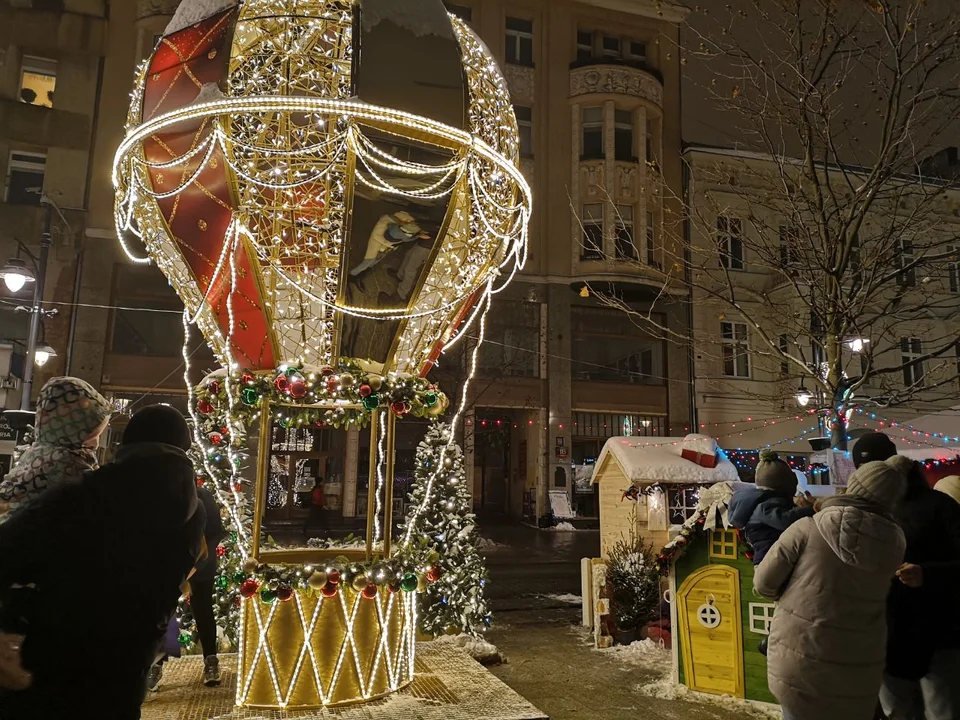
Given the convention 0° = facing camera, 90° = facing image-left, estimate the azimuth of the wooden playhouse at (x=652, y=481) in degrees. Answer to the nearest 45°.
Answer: approximately 315°

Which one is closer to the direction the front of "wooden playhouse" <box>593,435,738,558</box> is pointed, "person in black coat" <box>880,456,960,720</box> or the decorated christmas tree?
the person in black coat

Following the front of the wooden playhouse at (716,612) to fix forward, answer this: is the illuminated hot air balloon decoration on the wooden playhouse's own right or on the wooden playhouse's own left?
on the wooden playhouse's own right

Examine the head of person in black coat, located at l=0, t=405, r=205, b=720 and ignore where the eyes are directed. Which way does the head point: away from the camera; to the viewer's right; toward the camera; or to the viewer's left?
away from the camera

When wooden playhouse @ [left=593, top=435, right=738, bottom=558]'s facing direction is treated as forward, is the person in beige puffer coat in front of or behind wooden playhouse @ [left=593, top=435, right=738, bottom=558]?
in front

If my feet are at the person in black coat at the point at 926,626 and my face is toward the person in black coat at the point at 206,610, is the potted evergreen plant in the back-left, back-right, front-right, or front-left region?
front-right

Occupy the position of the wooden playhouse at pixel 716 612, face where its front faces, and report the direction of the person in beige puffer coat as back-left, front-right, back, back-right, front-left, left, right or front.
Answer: front

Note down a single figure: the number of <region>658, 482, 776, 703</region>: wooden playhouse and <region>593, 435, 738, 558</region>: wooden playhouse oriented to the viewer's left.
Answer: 0

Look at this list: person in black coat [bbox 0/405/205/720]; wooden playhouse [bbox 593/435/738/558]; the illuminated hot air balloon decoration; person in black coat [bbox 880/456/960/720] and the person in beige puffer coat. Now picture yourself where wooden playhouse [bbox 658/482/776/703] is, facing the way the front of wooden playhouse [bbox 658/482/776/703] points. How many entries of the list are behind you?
1

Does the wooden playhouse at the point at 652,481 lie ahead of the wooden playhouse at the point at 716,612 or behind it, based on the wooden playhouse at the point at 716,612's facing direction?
behind

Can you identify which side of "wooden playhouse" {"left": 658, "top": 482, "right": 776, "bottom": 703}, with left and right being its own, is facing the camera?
front

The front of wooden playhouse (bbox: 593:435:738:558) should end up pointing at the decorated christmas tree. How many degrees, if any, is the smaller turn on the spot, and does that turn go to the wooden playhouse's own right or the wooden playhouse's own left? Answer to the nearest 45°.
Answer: approximately 90° to the wooden playhouse's own right

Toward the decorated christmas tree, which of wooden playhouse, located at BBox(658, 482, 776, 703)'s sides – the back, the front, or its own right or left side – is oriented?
right
